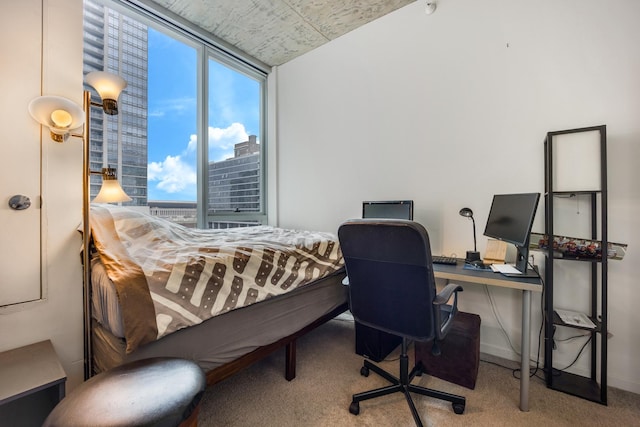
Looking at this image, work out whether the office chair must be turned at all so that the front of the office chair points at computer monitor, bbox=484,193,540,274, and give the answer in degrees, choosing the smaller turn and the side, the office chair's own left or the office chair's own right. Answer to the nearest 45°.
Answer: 0° — it already faces it

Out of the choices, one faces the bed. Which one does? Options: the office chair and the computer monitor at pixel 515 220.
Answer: the computer monitor

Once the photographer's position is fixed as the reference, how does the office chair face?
facing away from the viewer and to the right of the viewer

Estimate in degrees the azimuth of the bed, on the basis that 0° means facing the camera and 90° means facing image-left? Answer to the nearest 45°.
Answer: approximately 225°

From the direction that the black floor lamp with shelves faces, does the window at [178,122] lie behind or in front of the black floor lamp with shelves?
in front

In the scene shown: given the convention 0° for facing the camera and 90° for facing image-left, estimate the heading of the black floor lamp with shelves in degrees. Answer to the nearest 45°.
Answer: approximately 45°

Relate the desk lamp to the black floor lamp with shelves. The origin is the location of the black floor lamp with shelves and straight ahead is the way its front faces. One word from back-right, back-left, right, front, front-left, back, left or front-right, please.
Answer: front-right

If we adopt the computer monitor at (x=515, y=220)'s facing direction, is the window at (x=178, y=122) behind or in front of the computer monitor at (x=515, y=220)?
in front

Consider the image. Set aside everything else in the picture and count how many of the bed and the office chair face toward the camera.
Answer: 0

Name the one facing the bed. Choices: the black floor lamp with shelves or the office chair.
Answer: the black floor lamp with shelves

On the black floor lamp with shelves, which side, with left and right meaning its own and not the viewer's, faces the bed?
right
